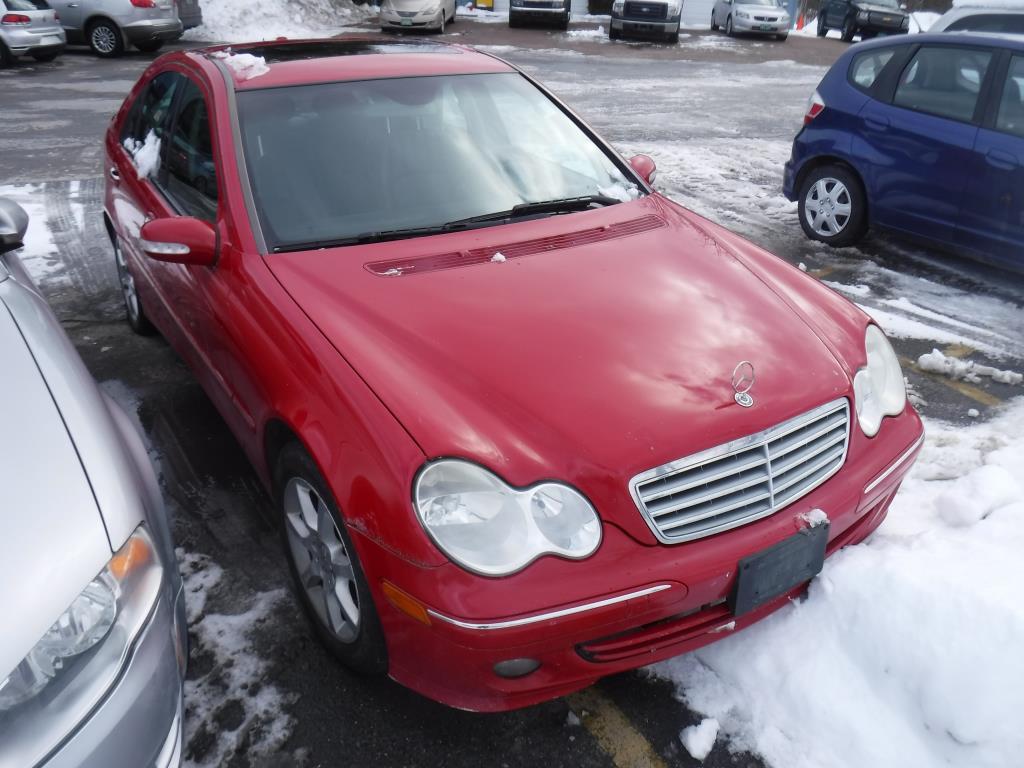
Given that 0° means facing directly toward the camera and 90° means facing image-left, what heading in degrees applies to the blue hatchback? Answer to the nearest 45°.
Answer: approximately 315°

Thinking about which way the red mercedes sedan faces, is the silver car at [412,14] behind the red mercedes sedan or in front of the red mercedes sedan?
behind

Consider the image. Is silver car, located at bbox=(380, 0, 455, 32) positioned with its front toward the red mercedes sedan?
yes

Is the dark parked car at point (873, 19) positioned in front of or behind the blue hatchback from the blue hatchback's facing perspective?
behind

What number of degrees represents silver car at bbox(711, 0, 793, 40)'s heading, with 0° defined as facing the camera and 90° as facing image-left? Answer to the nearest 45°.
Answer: approximately 315°

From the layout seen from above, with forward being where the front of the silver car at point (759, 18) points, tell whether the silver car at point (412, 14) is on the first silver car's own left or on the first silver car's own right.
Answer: on the first silver car's own right

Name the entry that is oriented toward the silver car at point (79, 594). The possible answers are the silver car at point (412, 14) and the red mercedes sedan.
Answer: the silver car at point (412, 14)

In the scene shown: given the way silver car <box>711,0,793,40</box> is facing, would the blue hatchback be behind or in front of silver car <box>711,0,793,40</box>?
in front

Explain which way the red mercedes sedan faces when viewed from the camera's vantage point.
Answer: facing the viewer and to the right of the viewer

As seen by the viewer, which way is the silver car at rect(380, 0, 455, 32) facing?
toward the camera

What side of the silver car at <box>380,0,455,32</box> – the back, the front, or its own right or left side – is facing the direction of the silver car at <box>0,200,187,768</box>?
front

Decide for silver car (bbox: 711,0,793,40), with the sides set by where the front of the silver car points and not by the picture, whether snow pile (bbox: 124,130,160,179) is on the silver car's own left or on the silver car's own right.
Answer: on the silver car's own right

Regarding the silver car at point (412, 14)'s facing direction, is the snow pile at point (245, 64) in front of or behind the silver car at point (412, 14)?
in front
